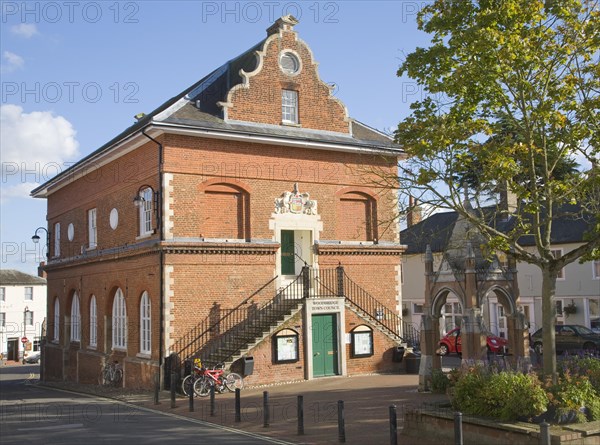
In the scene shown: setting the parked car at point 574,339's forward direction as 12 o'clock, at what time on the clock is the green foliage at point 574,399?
The green foliage is roughly at 3 o'clock from the parked car.

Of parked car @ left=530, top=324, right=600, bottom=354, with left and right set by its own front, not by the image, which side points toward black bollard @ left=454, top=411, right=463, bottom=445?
right

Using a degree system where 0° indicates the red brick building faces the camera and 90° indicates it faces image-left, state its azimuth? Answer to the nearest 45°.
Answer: approximately 315°

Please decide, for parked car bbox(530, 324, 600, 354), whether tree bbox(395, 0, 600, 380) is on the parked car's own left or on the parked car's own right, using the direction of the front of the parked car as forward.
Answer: on the parked car's own right

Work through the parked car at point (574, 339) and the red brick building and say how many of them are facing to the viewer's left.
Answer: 0
